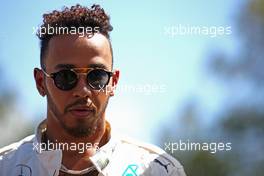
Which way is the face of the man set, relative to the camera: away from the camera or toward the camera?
toward the camera

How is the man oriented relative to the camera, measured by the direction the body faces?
toward the camera
